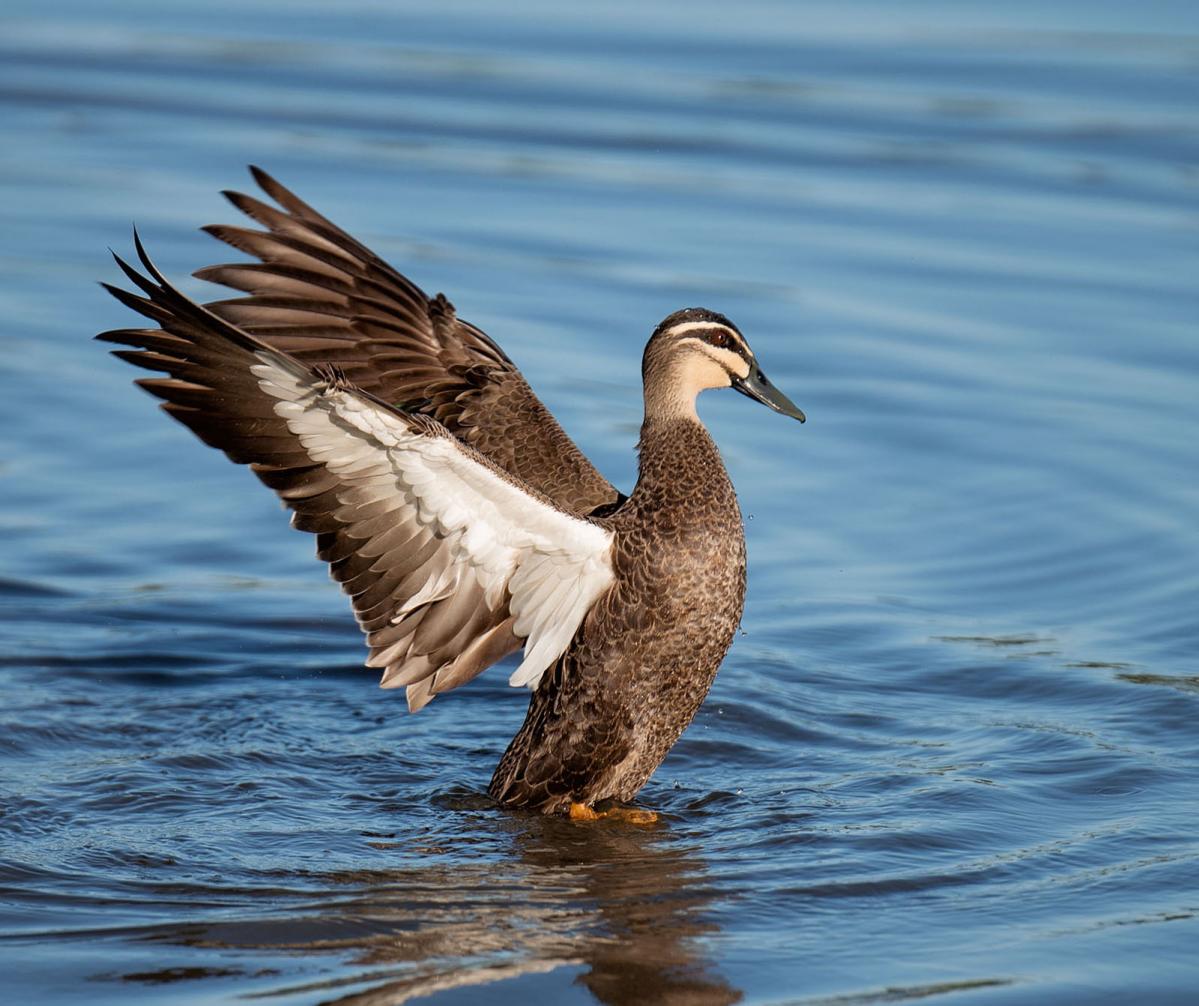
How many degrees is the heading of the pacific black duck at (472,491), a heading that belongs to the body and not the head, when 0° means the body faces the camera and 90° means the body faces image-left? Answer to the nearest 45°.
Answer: approximately 270°
